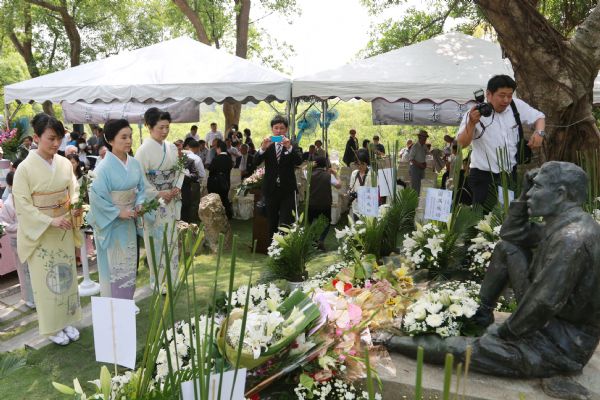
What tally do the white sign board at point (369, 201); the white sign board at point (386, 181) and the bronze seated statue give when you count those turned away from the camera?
0

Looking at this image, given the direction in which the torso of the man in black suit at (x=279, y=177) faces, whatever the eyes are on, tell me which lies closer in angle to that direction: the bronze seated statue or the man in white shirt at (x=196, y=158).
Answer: the bronze seated statue

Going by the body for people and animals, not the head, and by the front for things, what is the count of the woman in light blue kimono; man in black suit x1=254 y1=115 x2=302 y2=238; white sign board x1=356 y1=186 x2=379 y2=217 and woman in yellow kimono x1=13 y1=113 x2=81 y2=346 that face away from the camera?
0

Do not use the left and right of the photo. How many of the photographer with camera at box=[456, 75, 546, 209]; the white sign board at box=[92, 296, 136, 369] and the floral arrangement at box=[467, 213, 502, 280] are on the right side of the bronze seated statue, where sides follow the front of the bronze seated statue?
2

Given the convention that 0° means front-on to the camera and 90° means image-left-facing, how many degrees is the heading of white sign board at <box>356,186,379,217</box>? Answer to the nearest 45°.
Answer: approximately 0°

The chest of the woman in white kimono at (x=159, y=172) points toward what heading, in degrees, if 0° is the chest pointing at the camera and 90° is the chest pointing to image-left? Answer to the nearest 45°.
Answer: approximately 315°

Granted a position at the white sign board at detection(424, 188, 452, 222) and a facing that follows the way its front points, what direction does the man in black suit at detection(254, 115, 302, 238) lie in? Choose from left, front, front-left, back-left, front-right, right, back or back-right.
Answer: back-right

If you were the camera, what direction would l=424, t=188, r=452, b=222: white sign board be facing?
facing the viewer

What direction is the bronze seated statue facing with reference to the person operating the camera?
facing to the left of the viewer

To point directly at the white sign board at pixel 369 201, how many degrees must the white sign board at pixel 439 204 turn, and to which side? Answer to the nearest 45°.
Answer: approximately 90° to its right

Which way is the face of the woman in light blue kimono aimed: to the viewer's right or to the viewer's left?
to the viewer's right

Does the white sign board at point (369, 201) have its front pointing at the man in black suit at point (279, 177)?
no

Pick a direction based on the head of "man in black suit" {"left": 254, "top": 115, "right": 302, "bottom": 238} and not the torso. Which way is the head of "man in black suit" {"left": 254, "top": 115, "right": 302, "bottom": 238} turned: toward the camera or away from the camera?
toward the camera

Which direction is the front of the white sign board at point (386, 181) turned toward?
toward the camera

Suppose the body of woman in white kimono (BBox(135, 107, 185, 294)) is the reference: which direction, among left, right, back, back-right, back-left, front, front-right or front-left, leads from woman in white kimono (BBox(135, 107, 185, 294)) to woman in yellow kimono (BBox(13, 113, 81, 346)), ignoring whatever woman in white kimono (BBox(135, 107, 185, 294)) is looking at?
right

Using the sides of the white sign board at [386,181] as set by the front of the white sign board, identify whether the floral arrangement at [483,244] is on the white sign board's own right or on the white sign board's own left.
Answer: on the white sign board's own left
